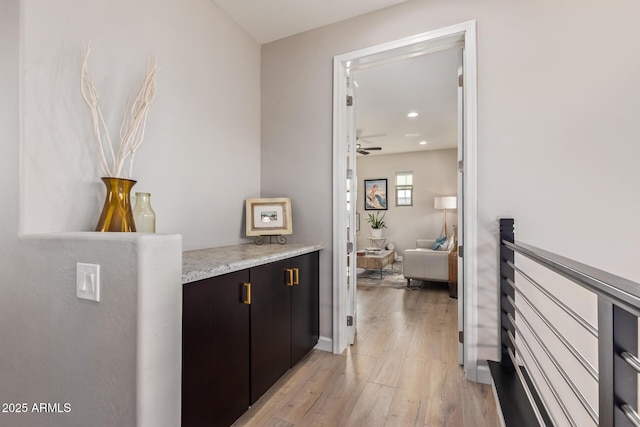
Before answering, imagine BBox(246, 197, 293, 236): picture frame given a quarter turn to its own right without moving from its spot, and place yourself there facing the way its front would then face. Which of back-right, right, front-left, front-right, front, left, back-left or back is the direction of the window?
back-right

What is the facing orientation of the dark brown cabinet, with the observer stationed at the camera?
facing the viewer and to the right of the viewer

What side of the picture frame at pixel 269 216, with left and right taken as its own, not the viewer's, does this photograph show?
front

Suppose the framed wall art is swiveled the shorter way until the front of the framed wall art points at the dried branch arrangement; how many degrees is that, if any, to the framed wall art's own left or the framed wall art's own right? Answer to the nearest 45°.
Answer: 0° — it already faces it

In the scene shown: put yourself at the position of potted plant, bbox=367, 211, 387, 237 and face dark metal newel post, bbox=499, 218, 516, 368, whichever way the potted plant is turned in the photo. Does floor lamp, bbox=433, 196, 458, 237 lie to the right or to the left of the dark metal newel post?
left

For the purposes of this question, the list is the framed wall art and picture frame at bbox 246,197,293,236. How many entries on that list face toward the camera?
2

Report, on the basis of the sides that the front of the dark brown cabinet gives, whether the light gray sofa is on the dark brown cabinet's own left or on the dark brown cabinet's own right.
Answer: on the dark brown cabinet's own left

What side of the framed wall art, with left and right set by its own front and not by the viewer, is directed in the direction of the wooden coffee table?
front

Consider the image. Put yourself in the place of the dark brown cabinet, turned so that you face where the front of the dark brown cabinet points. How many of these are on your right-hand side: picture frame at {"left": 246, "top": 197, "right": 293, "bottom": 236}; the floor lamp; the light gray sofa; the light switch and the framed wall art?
1

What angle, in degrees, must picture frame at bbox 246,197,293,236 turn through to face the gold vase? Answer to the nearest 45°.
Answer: approximately 45° to its right

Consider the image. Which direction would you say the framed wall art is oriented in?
toward the camera

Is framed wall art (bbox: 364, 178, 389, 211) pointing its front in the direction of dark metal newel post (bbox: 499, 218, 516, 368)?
yes

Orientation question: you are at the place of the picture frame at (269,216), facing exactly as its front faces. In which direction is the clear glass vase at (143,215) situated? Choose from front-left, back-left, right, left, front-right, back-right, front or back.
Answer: front-right

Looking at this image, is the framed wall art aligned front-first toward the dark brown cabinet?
yes

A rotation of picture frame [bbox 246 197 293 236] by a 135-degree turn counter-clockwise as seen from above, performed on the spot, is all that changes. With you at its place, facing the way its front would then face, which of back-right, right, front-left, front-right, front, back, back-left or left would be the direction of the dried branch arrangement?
back
